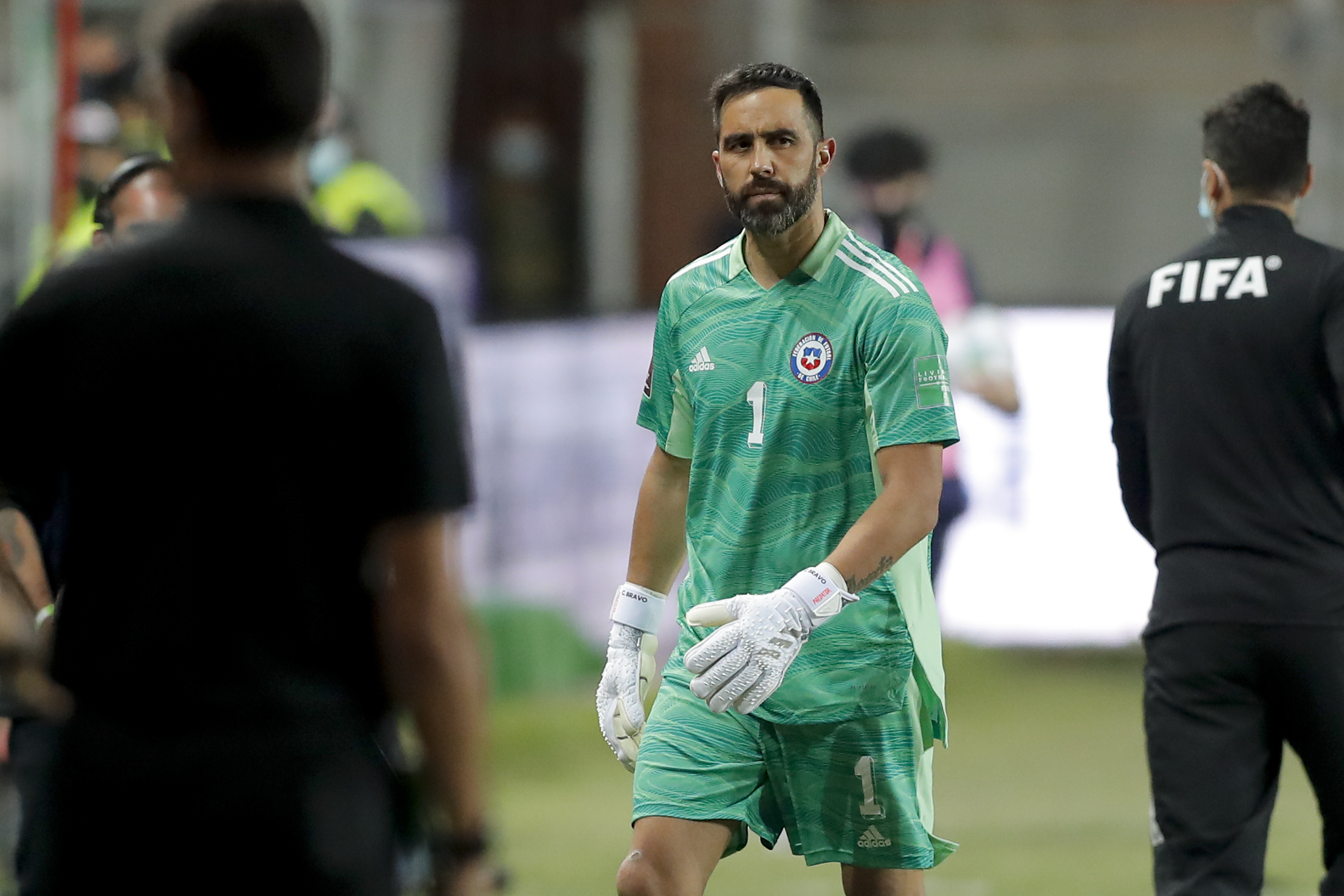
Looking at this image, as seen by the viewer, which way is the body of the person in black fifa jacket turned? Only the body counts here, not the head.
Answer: away from the camera

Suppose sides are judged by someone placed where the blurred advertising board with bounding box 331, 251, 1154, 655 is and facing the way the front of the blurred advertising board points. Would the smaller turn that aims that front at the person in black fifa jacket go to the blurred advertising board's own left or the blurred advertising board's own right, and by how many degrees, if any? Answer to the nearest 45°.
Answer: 0° — it already faces them

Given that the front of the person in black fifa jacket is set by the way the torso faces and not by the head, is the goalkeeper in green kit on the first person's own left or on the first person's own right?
on the first person's own left

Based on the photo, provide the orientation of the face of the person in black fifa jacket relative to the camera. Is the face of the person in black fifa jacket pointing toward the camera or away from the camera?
away from the camera

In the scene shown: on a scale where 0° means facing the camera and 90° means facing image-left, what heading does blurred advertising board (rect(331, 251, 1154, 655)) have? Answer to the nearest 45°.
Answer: approximately 0°

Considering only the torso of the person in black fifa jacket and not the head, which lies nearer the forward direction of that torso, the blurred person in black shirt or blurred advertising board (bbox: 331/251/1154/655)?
the blurred advertising board

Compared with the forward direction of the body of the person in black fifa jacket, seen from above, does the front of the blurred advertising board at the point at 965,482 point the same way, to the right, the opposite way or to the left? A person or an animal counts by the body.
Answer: the opposite way

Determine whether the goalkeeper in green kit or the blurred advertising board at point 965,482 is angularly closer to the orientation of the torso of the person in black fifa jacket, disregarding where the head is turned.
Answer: the blurred advertising board

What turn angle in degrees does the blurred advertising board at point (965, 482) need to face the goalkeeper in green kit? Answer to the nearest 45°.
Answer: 0° — it already faces them

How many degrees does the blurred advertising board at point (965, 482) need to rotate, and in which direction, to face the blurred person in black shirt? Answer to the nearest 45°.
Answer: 0° — it already faces them

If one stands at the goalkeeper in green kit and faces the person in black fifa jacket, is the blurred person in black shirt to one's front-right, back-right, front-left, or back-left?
back-right

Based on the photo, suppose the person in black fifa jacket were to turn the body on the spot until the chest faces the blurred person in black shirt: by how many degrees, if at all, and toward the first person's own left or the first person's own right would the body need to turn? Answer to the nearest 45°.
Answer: approximately 135° to the first person's own left
